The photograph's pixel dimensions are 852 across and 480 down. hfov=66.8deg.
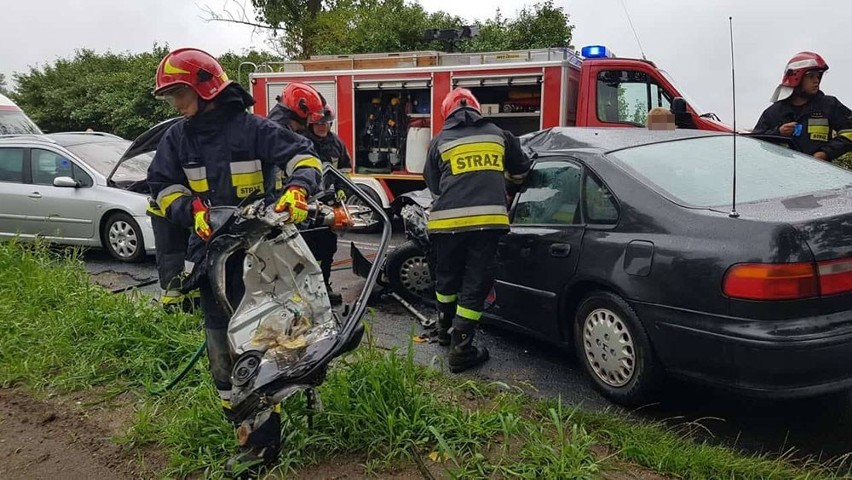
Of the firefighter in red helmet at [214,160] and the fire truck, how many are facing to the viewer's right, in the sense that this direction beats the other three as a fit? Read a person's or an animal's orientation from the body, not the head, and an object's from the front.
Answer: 1

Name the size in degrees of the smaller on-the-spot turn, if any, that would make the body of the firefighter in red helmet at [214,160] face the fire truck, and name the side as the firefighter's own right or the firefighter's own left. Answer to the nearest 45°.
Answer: approximately 180°

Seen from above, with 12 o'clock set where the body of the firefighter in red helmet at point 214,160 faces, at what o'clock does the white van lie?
The white van is roughly at 4 o'clock from the firefighter in red helmet.

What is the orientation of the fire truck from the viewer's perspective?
to the viewer's right

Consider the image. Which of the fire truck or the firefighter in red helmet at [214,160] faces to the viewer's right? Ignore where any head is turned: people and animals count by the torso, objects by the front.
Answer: the fire truck

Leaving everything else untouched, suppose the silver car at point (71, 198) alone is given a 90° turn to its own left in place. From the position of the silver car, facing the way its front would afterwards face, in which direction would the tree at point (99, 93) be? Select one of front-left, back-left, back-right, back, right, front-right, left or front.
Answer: front-left

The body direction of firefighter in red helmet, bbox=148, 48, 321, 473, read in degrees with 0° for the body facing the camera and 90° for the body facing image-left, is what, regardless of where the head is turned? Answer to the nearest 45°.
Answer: approximately 45°

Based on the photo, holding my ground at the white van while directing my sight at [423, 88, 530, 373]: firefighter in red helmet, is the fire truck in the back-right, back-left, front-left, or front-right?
front-left

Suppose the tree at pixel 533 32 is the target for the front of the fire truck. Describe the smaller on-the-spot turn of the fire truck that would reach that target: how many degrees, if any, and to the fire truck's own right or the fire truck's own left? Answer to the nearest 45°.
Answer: approximately 90° to the fire truck's own left

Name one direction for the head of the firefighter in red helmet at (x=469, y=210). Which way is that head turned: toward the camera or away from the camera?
away from the camera

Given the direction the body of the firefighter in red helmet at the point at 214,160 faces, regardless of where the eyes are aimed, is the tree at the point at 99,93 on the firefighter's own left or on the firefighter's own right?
on the firefighter's own right

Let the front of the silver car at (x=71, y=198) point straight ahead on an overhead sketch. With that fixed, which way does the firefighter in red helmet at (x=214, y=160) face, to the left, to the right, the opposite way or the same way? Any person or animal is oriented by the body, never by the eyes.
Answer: to the right

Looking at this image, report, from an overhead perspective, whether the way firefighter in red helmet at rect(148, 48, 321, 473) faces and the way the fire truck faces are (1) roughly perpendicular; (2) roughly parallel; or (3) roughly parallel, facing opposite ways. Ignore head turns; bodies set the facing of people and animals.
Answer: roughly perpendicular

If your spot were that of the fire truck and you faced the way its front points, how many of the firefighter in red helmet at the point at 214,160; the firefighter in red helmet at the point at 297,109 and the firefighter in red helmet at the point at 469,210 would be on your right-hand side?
3

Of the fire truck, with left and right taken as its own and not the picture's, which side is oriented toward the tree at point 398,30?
left

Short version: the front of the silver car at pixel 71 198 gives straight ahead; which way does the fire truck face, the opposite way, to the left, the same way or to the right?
the same way

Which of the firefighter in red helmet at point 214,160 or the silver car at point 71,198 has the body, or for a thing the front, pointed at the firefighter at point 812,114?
the silver car
